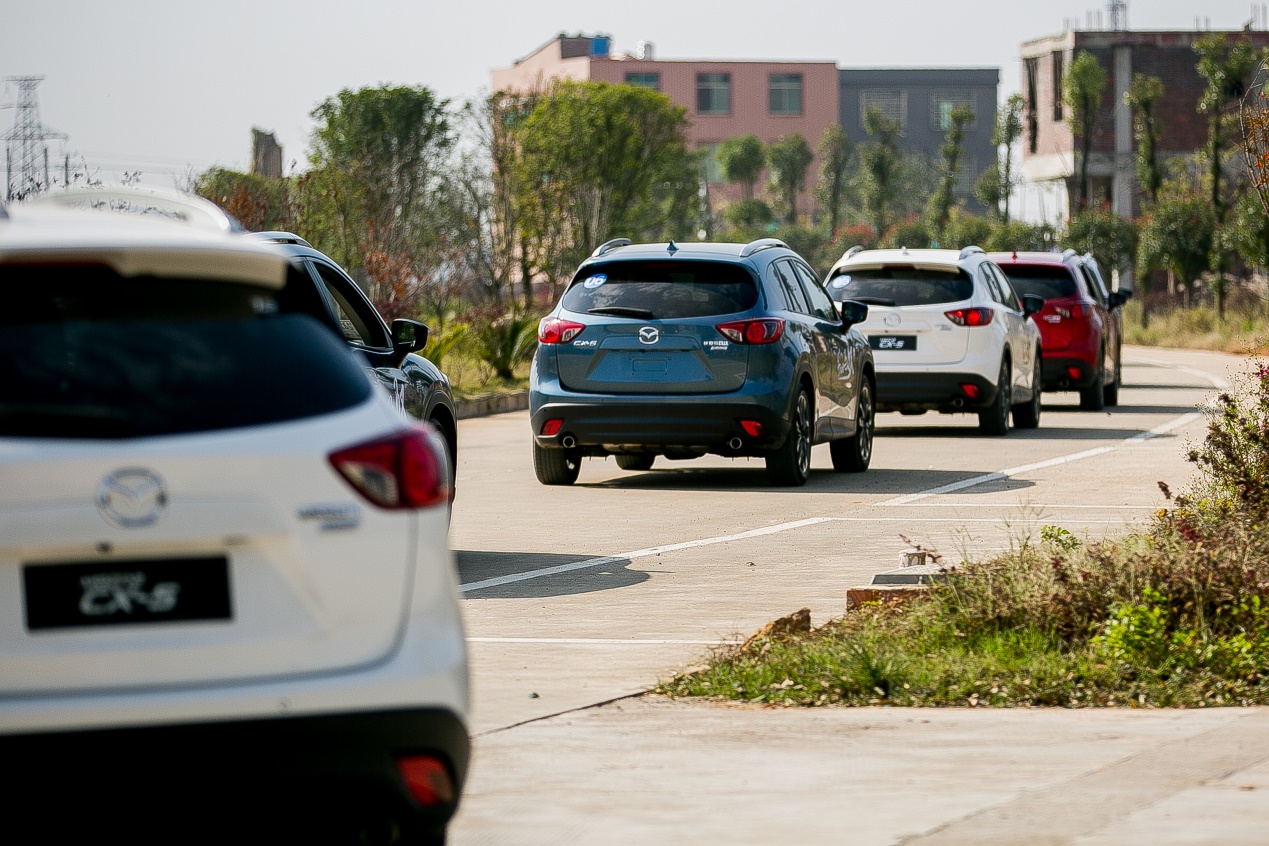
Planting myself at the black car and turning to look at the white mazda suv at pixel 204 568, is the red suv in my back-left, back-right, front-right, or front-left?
back-left

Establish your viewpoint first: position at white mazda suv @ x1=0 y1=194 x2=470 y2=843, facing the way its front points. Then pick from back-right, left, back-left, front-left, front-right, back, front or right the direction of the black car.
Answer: front

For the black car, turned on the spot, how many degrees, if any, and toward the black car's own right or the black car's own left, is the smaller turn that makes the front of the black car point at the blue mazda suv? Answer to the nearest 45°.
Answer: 0° — it already faces it

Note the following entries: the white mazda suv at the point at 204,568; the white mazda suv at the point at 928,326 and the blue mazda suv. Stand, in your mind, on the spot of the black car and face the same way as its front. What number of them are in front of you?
2

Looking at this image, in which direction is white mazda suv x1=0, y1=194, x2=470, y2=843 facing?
away from the camera

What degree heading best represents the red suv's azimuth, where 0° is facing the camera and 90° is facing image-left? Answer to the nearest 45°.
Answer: approximately 180°

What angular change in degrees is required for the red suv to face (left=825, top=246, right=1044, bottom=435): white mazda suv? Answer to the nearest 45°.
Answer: approximately 180°

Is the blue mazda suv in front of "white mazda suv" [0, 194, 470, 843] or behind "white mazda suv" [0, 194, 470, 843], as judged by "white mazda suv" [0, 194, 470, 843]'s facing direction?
in front

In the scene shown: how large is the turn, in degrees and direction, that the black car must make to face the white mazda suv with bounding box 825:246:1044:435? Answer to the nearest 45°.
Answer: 0° — it already faces it

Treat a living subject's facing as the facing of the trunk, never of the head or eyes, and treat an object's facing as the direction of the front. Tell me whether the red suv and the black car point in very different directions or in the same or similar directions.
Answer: same or similar directions

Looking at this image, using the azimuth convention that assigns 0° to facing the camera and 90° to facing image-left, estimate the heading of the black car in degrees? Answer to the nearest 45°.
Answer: approximately 225°

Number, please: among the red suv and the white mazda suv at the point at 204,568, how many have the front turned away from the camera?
2

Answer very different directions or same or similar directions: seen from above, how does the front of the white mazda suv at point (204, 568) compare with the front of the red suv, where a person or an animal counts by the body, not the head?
same or similar directions
